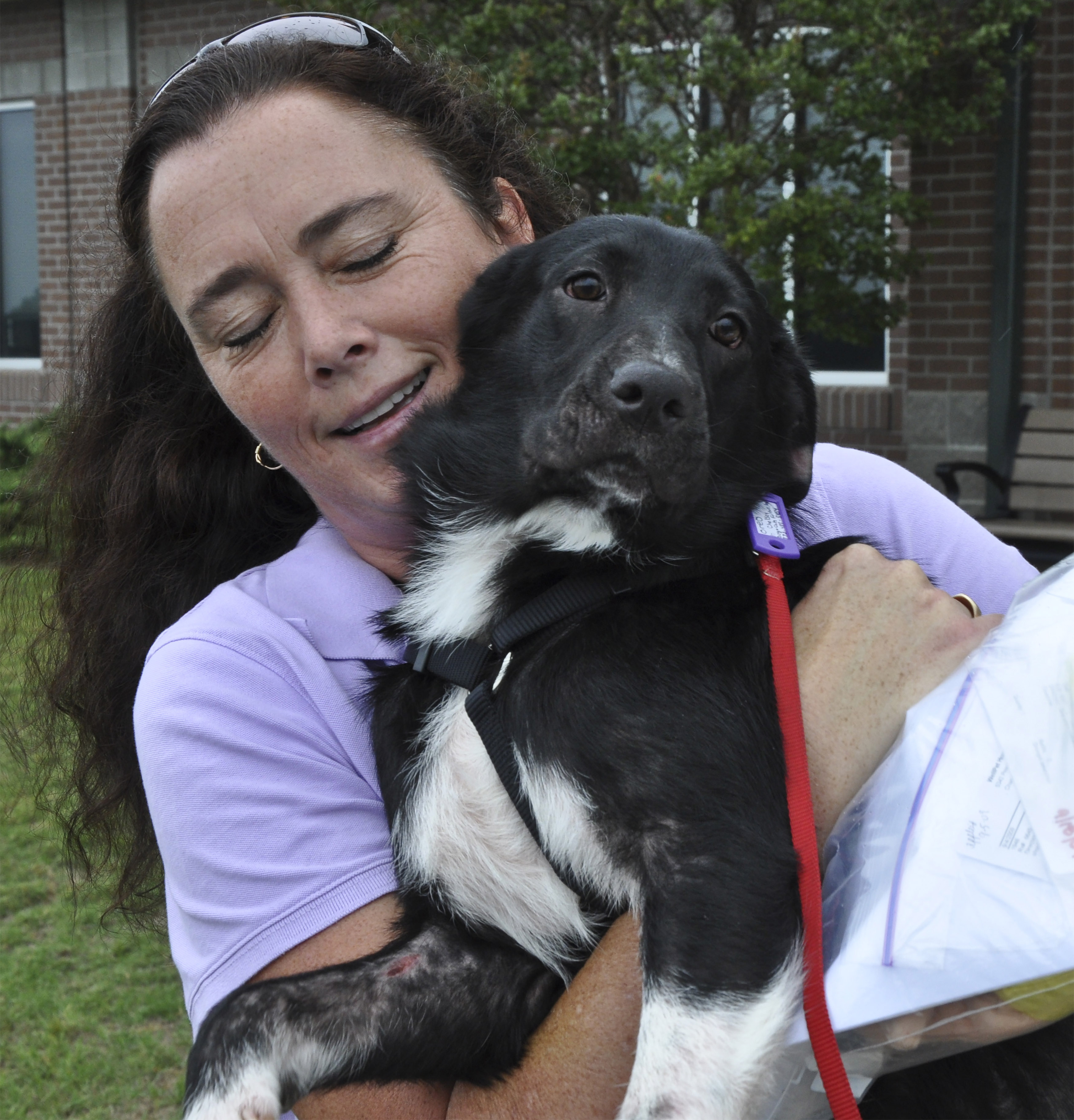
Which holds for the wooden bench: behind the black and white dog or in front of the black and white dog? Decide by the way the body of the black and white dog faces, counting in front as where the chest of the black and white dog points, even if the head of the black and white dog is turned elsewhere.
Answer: behind

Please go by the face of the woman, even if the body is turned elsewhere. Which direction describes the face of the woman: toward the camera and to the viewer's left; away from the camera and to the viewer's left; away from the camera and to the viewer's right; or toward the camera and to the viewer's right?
toward the camera and to the viewer's right

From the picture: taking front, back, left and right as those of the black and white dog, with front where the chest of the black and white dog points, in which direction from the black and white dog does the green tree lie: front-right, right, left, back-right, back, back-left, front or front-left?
back-right

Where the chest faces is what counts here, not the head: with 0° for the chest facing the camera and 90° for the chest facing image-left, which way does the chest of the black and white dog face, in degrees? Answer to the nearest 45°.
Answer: approximately 45°

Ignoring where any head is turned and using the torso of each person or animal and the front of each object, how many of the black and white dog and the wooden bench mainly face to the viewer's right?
0

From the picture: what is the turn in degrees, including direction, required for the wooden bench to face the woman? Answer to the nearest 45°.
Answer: approximately 45° to its left

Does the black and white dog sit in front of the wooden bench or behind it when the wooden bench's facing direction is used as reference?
in front

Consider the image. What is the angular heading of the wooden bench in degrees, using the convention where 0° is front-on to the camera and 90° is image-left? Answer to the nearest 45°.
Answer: approximately 45°
